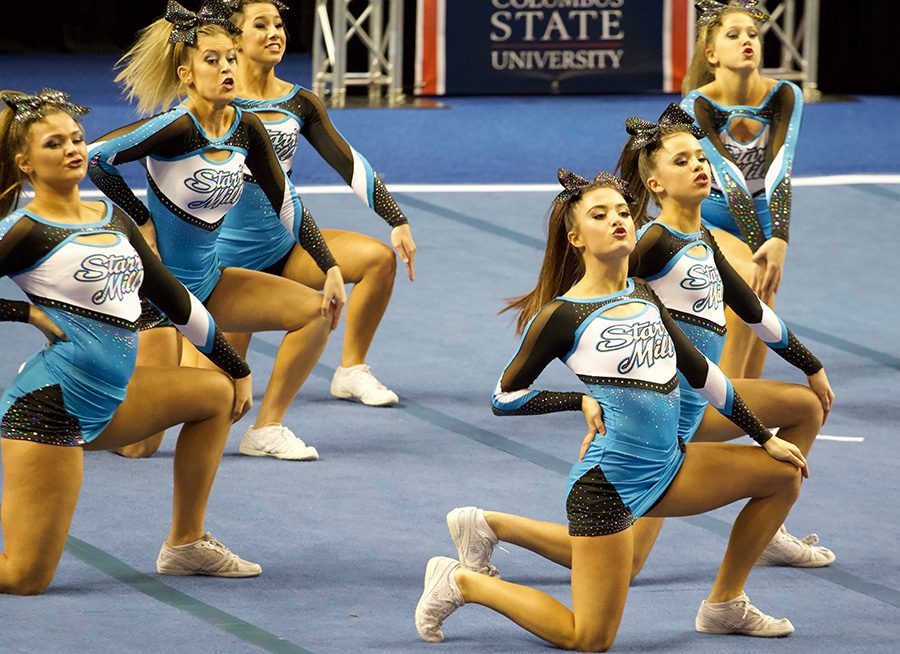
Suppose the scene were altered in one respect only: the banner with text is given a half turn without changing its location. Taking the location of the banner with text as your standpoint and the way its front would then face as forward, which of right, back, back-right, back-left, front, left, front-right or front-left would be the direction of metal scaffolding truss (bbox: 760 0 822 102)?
right

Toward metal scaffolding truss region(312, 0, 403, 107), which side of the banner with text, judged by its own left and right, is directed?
right

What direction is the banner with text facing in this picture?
toward the camera
